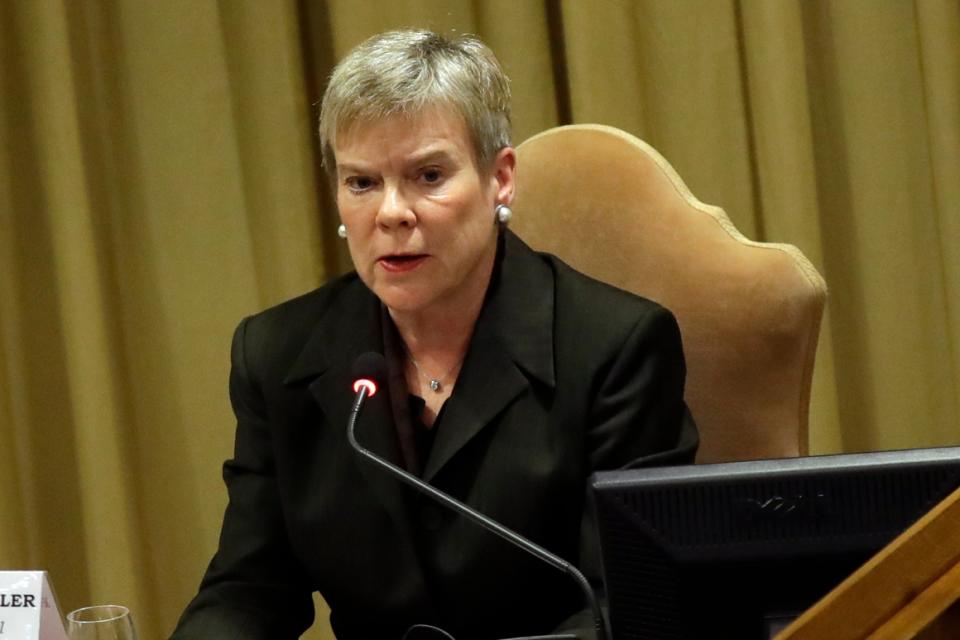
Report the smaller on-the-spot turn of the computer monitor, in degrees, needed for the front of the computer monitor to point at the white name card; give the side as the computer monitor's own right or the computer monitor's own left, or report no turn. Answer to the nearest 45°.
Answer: approximately 90° to the computer monitor's own left

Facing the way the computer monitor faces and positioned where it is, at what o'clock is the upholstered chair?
The upholstered chair is roughly at 12 o'clock from the computer monitor.

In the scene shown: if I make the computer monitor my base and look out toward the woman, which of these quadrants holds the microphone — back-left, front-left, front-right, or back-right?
front-left

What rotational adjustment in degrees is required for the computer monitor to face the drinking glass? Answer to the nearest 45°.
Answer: approximately 90° to its left

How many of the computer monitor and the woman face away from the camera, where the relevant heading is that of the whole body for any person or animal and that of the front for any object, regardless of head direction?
1

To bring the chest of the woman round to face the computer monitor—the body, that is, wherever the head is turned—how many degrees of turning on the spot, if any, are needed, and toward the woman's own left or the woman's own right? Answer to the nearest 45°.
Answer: approximately 45° to the woman's own left

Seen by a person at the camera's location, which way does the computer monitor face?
facing away from the viewer

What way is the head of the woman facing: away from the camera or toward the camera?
toward the camera

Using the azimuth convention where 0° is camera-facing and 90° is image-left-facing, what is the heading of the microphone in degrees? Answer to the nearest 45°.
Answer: approximately 180°

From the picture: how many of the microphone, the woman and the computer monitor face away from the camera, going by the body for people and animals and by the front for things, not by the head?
2

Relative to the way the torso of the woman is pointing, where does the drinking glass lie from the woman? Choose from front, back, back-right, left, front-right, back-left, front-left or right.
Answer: front

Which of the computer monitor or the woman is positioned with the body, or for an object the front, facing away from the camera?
the computer monitor

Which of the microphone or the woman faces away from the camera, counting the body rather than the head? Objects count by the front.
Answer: the microphone
